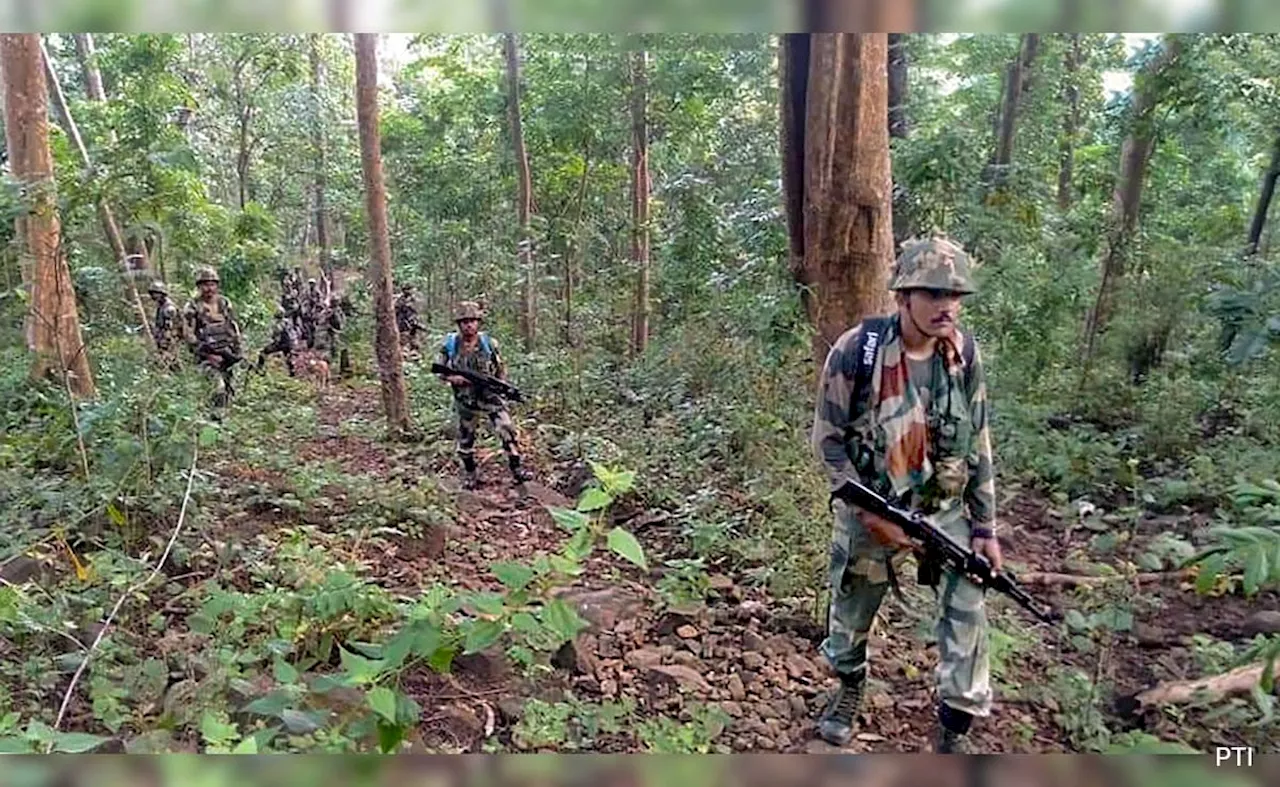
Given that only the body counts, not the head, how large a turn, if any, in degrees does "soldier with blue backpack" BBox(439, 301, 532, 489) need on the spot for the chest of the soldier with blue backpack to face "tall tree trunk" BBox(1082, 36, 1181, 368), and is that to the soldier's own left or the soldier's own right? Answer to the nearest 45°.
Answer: approximately 90° to the soldier's own left

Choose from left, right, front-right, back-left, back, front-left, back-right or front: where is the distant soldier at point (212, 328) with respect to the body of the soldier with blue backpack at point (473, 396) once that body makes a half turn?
front-left

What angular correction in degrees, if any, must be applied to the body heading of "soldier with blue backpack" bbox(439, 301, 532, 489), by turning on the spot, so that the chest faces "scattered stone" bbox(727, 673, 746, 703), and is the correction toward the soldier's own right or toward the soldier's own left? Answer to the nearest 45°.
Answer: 0° — they already face it

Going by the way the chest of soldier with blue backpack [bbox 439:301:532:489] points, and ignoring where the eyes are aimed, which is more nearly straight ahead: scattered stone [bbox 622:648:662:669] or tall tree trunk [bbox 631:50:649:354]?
the scattered stone

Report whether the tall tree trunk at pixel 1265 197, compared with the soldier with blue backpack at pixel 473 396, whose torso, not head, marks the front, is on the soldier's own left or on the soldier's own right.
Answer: on the soldier's own left

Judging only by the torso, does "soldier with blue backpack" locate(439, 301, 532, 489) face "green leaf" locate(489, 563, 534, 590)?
yes

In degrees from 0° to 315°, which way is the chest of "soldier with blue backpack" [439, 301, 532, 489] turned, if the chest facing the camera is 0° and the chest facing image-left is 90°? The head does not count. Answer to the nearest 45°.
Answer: approximately 0°

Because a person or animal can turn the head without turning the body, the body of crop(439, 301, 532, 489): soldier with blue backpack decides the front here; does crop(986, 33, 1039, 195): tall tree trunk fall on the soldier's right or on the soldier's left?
on the soldier's left
